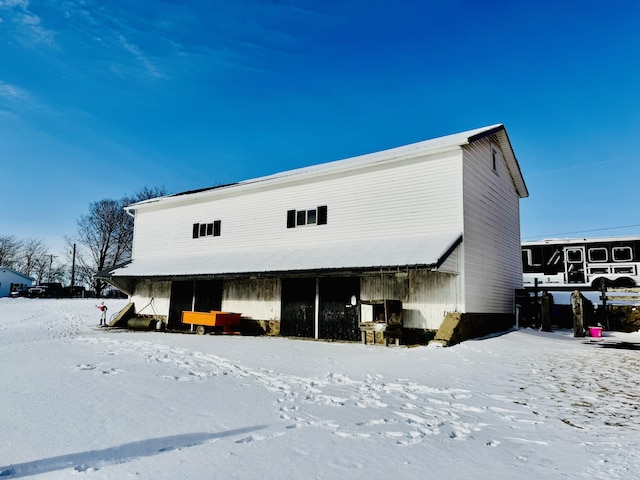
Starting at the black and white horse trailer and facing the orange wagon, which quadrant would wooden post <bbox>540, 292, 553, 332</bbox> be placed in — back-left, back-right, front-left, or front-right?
front-left

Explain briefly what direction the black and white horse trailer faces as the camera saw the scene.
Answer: facing to the left of the viewer

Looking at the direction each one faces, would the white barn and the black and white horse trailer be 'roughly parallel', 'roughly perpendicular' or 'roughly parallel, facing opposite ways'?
roughly perpendicular

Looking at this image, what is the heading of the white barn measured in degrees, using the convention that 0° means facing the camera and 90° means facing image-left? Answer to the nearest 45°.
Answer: approximately 45°

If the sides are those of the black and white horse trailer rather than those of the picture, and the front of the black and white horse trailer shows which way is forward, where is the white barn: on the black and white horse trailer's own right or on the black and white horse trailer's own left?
on the black and white horse trailer's own left

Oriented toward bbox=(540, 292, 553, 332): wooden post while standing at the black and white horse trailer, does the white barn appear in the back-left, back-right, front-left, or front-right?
front-right

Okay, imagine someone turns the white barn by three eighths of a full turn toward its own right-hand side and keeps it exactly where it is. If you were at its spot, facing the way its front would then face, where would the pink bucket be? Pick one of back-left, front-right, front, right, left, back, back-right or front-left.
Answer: right

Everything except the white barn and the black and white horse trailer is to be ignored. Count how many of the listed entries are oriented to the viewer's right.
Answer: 0

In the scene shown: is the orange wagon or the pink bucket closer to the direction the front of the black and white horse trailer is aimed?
the orange wagon

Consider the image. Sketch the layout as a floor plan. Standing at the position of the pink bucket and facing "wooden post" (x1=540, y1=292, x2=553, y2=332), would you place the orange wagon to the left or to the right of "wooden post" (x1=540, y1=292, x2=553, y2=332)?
left
